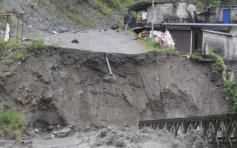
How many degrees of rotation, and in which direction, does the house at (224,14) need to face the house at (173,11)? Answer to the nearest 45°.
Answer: approximately 90° to its right

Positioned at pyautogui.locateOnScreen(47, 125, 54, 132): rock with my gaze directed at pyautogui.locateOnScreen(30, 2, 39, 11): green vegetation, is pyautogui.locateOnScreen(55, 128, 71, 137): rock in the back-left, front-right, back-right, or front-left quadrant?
back-right

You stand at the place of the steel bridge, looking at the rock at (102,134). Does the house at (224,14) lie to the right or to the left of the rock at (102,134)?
right

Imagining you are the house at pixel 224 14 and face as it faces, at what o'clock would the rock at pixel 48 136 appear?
The rock is roughly at 1 o'clock from the house.

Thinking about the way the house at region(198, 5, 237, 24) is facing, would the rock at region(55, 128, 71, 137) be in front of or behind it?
in front

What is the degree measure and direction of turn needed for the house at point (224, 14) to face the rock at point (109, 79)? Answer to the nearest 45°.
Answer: approximately 45° to its right

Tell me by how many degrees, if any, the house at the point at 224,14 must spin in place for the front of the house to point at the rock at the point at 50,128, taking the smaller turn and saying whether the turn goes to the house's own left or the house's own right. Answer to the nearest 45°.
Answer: approximately 45° to the house's own right

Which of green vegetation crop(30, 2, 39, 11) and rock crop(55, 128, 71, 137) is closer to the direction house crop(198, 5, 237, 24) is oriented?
the rock

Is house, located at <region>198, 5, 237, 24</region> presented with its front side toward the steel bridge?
yes

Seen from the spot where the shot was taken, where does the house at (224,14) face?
facing the viewer

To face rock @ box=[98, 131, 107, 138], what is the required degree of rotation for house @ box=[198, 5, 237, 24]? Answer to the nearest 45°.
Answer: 0° — it already faces it
